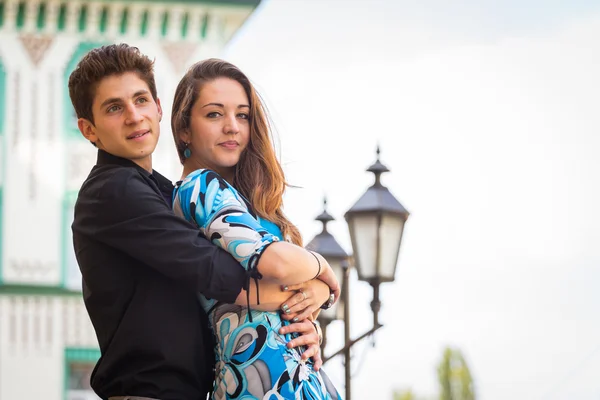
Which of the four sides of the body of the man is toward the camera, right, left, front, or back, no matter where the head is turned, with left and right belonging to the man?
right

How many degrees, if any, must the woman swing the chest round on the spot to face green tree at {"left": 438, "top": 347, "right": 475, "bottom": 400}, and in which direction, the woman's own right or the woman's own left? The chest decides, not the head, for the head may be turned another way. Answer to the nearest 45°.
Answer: approximately 90° to the woman's own left

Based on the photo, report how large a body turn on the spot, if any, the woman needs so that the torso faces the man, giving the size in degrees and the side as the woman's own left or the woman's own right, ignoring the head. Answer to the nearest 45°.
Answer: approximately 180°

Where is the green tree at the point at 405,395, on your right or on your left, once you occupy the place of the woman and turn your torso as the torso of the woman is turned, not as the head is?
on your left

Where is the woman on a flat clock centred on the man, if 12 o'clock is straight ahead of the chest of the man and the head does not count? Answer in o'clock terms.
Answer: The woman is roughly at 12 o'clock from the man.

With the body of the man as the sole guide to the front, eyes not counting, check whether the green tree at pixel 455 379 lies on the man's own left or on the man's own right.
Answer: on the man's own left
